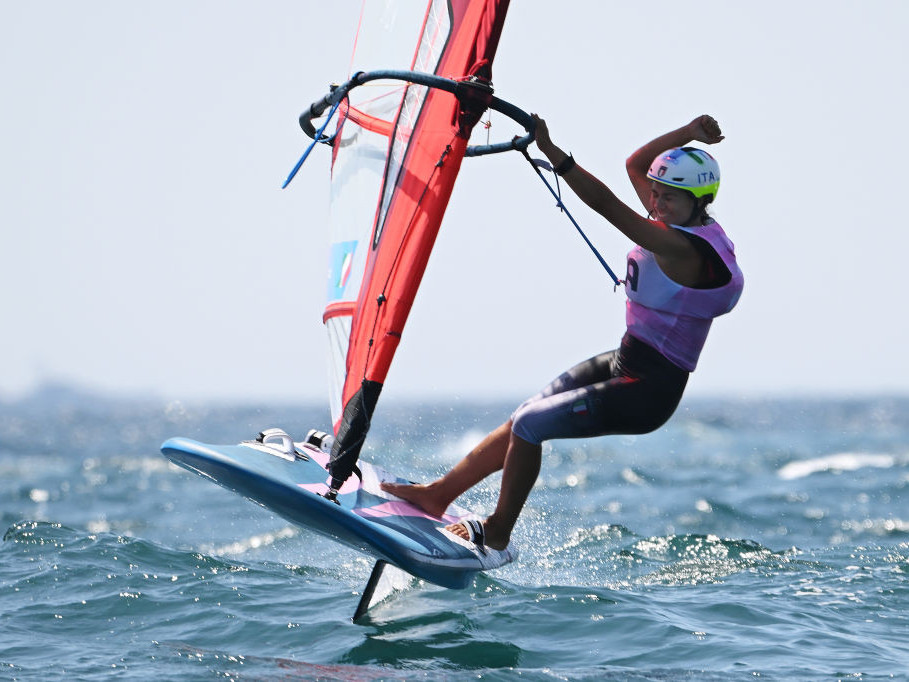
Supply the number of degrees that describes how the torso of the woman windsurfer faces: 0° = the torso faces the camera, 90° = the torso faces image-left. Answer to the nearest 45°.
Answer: approximately 90°
